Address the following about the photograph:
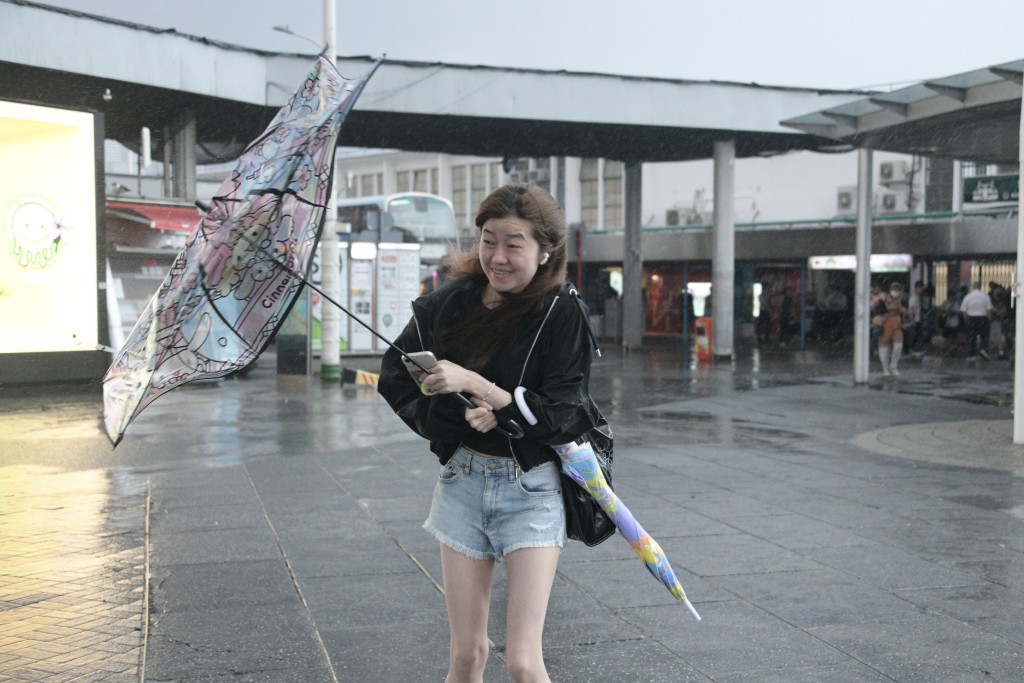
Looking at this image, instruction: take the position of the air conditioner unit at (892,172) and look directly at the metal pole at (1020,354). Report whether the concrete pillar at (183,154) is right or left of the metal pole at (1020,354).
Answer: right

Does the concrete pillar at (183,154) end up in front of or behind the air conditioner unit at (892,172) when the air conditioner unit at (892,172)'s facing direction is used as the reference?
in front

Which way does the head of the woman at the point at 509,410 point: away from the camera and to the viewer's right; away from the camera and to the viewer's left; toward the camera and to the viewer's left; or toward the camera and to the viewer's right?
toward the camera and to the viewer's left

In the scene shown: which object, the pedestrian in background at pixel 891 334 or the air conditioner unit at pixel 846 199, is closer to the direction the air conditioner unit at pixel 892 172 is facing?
the pedestrian in background

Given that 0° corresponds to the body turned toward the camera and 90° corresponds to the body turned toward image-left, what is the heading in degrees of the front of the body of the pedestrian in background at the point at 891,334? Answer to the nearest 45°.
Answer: approximately 0°

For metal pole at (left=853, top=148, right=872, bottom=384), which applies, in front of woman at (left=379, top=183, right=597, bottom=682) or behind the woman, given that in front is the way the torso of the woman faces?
behind

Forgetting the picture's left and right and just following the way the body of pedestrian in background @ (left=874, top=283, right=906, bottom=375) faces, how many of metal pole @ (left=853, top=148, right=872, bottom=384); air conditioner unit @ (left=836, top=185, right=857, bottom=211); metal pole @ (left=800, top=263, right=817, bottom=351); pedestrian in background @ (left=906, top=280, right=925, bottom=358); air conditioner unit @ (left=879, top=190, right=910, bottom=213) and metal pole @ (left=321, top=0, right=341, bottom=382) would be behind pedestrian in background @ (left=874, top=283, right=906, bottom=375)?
4

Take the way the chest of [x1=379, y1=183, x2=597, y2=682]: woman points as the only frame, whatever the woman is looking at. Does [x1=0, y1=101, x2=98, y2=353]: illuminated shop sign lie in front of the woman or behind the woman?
behind

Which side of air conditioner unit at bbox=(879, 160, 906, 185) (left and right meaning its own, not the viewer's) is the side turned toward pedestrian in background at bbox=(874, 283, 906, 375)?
front
